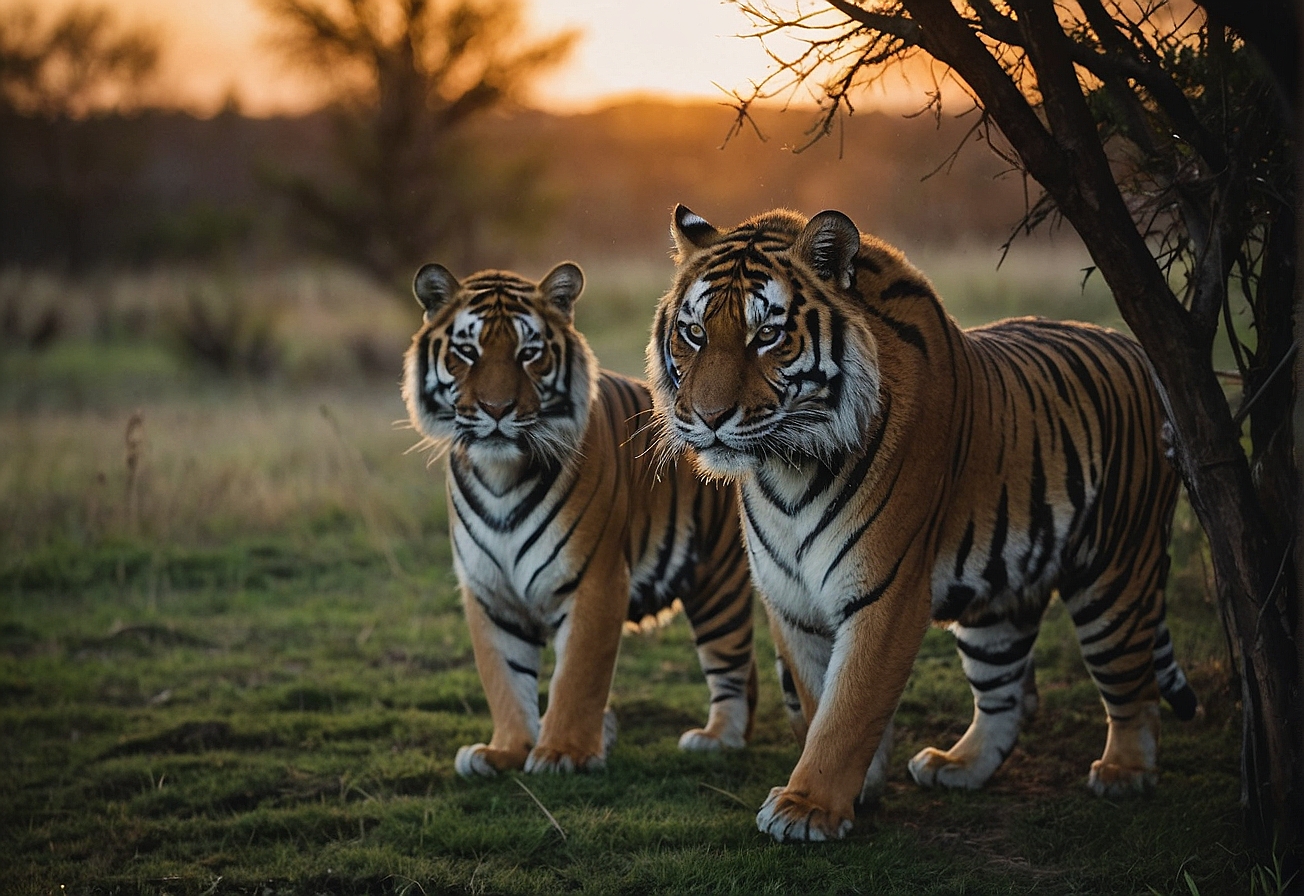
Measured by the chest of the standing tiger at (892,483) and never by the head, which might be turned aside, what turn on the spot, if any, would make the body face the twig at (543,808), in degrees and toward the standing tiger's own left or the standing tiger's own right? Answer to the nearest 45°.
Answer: approximately 45° to the standing tiger's own right

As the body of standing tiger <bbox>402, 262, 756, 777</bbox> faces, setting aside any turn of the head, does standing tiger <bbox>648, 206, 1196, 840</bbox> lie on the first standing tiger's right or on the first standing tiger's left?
on the first standing tiger's left

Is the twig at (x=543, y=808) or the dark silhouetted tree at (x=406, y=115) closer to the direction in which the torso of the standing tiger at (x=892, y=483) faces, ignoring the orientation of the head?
the twig

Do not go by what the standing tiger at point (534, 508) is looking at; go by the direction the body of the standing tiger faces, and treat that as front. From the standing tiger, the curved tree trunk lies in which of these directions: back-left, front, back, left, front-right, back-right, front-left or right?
left

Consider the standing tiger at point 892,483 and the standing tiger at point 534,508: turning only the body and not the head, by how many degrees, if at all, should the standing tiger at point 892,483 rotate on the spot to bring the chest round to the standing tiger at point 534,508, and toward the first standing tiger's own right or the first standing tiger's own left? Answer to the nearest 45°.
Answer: approximately 90° to the first standing tiger's own right

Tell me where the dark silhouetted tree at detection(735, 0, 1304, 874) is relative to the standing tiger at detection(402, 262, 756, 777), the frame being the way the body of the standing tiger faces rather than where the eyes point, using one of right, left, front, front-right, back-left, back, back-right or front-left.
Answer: left

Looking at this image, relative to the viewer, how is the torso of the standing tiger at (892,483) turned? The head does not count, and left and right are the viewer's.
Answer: facing the viewer and to the left of the viewer

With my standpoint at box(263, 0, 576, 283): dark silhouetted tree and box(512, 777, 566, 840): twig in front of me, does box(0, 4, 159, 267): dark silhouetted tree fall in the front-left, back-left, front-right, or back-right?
back-right

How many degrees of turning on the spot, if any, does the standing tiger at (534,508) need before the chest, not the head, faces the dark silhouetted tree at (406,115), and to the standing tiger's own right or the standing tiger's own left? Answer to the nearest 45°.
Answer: approximately 135° to the standing tiger's own right

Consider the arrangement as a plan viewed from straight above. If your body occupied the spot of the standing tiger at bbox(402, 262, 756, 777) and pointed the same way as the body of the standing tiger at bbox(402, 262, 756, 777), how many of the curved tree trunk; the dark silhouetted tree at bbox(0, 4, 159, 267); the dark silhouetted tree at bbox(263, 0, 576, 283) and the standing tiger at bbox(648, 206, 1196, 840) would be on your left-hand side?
2
